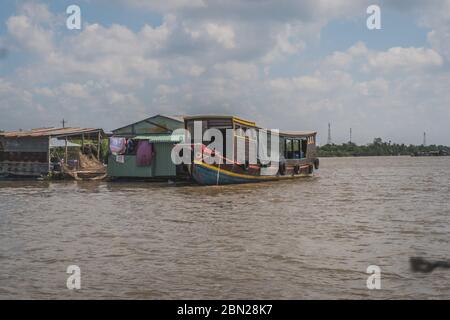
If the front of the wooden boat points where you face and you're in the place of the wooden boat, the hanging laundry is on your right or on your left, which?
on your right

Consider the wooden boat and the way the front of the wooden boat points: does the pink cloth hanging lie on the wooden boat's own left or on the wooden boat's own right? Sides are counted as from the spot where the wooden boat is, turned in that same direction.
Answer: on the wooden boat's own right

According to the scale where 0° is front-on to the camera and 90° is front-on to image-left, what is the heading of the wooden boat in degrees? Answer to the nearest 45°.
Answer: approximately 45°

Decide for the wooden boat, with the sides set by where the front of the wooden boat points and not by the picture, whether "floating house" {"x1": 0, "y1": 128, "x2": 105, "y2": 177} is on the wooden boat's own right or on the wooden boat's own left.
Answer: on the wooden boat's own right
